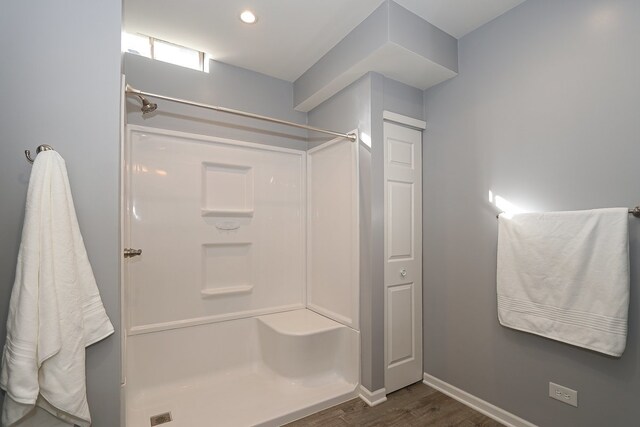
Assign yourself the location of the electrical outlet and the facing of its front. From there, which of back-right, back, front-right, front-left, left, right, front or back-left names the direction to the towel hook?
front

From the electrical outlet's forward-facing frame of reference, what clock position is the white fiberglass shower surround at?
The white fiberglass shower surround is roughly at 1 o'clock from the electrical outlet.

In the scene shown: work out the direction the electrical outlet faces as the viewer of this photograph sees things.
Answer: facing the viewer and to the left of the viewer

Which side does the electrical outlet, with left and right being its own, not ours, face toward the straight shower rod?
front

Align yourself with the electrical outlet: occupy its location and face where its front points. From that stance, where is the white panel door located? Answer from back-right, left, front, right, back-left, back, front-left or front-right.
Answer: front-right

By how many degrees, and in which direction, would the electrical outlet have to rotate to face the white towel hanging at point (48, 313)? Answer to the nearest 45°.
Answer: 0° — it already faces it
